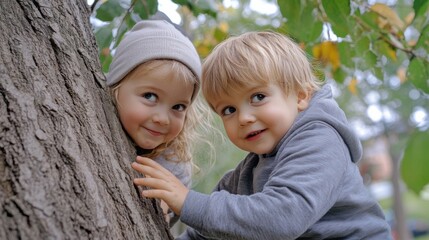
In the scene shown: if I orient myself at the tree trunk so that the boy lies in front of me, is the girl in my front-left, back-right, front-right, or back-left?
front-left

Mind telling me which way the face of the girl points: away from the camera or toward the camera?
toward the camera

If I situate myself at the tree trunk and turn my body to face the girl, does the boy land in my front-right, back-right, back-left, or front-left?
front-right

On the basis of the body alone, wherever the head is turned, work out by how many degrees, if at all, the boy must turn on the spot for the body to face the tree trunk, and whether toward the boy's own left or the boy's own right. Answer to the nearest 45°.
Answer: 0° — they already face it

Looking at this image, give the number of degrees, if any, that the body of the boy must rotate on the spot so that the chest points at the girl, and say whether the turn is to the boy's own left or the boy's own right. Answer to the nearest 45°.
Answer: approximately 45° to the boy's own right

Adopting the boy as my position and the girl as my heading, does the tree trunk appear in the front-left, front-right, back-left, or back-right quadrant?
front-left

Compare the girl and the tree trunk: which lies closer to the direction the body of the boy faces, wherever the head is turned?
the tree trunk

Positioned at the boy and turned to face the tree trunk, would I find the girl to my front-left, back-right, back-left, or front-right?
front-right
